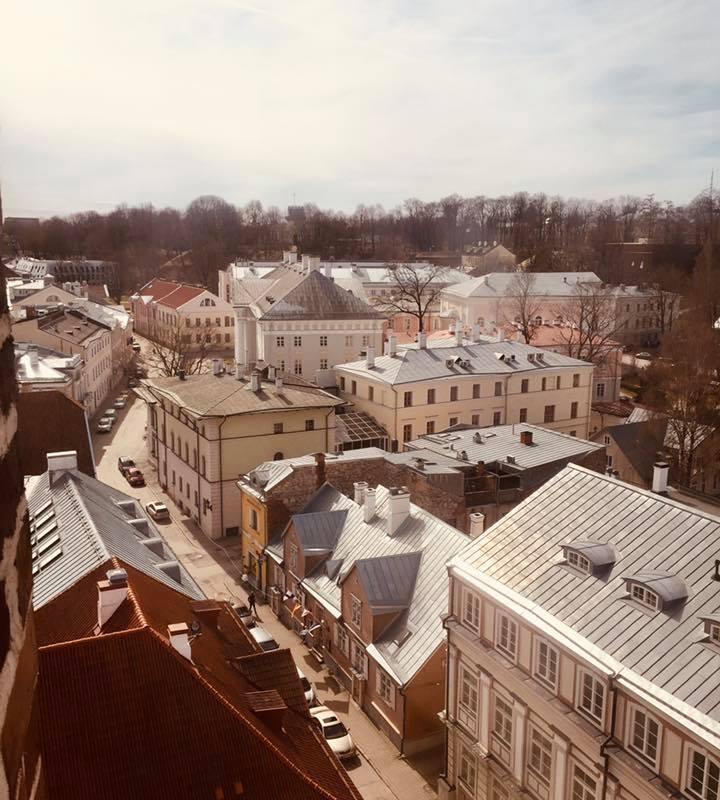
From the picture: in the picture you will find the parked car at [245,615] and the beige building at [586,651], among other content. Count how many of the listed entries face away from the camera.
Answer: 0

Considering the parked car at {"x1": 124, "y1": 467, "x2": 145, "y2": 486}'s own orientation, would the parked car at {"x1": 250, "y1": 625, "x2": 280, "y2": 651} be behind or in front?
in front

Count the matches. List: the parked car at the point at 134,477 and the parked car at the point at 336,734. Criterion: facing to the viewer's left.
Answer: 0

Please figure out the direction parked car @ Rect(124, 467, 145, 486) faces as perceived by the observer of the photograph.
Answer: facing the viewer and to the right of the viewer

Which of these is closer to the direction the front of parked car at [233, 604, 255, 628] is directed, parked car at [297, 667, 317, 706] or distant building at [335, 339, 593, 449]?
the parked car

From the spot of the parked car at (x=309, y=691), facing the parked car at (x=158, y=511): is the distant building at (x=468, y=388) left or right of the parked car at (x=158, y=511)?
right

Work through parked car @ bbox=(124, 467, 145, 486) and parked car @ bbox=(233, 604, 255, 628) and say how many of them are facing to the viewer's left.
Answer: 0
